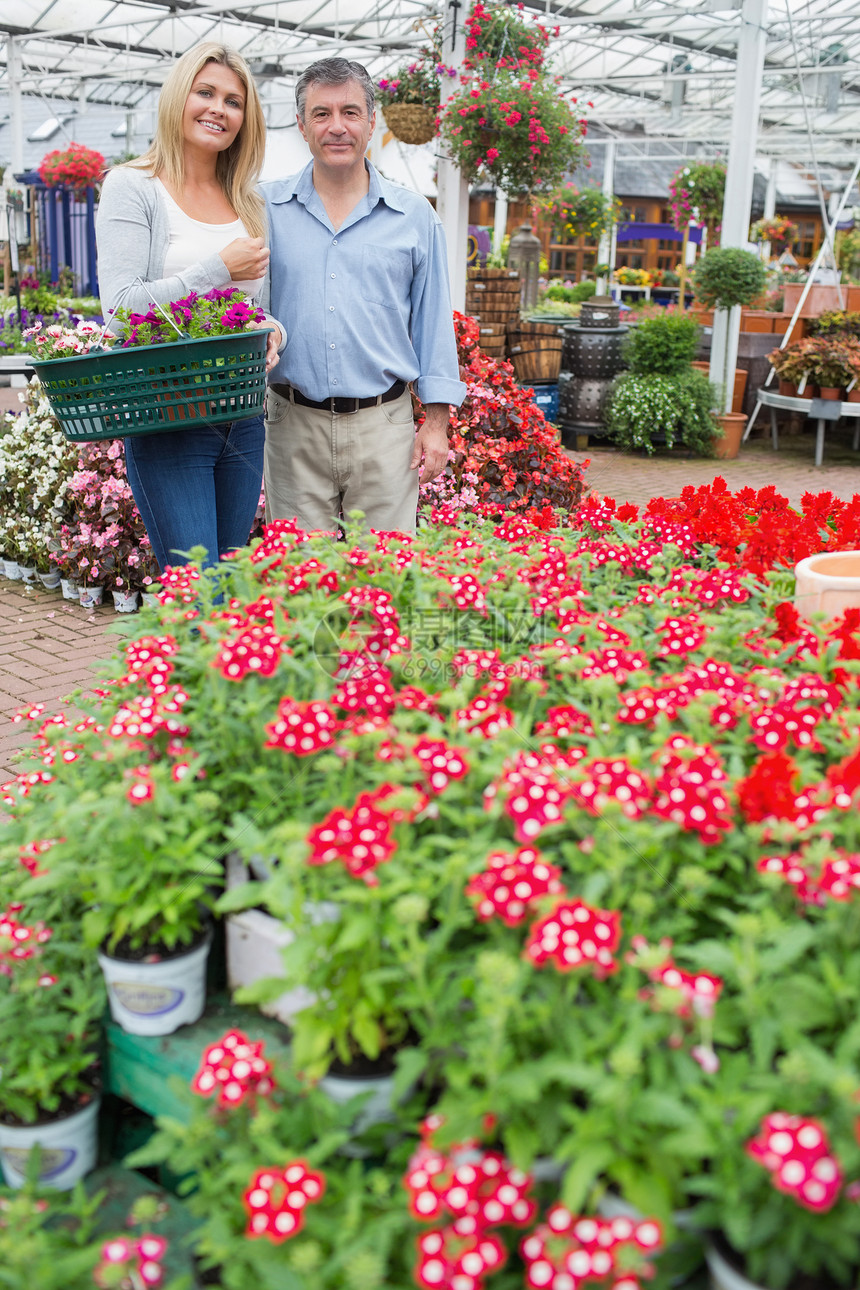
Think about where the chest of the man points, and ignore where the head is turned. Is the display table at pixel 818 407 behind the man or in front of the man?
behind

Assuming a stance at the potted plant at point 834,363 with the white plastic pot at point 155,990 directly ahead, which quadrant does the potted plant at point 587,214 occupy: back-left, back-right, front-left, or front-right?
back-right

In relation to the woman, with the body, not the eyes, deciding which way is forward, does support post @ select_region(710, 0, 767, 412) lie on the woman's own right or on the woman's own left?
on the woman's own left

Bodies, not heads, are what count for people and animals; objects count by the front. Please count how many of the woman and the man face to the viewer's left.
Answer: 0

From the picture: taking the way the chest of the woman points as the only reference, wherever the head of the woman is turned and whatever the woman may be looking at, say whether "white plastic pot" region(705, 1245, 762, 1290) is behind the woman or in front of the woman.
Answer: in front

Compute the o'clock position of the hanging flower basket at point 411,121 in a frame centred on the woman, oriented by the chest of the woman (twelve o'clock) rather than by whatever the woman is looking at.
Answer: The hanging flower basket is roughly at 8 o'clock from the woman.
